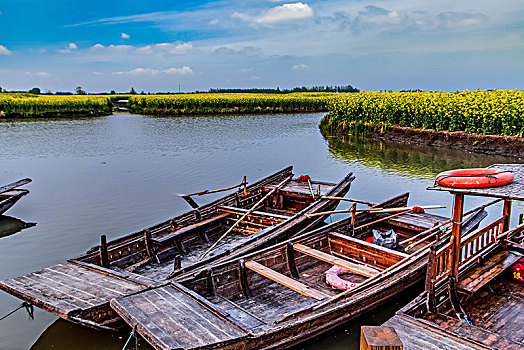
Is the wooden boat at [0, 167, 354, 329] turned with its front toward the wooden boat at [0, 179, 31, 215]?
no

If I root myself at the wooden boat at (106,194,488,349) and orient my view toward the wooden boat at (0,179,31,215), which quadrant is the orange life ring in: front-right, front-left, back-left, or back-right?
back-right

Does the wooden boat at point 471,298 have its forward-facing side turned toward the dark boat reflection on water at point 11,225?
no

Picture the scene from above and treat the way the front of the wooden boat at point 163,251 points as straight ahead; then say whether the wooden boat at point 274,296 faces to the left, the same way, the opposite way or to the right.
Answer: the same way

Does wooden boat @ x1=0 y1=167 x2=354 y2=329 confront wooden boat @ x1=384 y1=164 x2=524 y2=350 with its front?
no

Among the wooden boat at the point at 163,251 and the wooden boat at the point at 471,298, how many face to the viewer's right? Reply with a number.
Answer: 0
